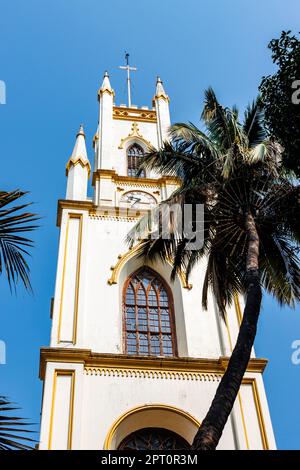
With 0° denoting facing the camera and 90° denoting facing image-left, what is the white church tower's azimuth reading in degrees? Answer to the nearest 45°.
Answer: approximately 0°

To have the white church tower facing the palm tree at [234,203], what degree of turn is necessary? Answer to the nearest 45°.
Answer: approximately 45° to its left
